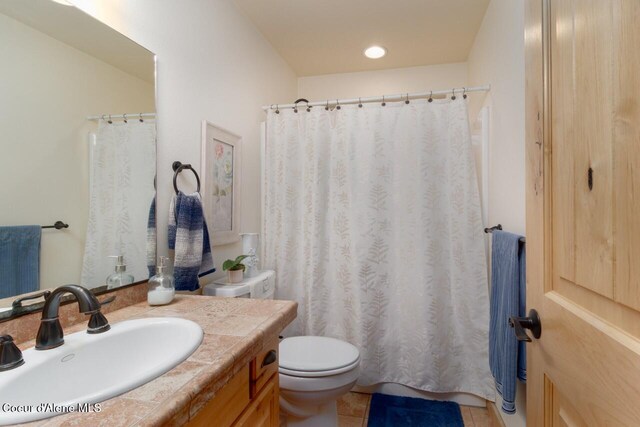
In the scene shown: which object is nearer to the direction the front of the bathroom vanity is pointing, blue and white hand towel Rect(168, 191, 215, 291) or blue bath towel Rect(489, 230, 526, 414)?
the blue bath towel

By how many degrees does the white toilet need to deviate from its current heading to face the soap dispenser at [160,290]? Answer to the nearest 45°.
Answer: approximately 135° to its right

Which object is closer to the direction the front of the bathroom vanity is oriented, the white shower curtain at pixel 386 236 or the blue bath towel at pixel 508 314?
the blue bath towel

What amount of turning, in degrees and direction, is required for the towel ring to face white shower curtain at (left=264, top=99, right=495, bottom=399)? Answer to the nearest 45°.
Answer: approximately 45° to its left

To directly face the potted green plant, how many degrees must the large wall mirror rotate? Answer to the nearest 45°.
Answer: approximately 90° to its left

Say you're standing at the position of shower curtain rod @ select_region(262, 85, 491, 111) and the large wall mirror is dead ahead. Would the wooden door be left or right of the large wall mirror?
left

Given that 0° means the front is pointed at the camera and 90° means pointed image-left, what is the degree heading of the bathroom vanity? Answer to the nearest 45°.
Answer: approximately 315°
